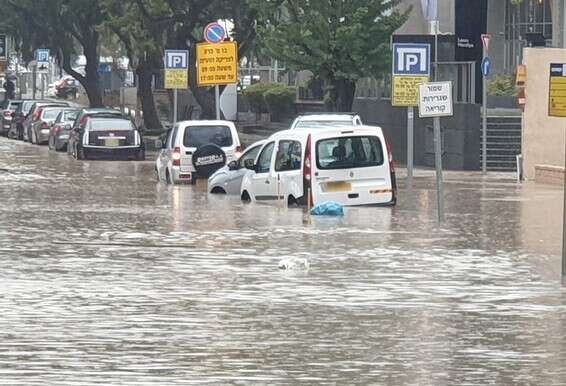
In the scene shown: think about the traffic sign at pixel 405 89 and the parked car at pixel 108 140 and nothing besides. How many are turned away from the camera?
1

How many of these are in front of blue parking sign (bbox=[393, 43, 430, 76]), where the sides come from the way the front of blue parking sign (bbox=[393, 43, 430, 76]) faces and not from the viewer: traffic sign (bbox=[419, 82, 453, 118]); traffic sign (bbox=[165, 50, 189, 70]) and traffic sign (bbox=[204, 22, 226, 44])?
1

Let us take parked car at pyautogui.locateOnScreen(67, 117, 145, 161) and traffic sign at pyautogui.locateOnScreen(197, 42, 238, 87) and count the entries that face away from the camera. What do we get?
1

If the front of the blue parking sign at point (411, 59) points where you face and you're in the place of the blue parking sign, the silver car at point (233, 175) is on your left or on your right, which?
on your right

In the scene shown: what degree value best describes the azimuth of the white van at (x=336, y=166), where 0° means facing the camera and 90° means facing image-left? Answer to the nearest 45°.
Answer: approximately 135°

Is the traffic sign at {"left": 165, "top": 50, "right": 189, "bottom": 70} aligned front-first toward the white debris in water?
yes

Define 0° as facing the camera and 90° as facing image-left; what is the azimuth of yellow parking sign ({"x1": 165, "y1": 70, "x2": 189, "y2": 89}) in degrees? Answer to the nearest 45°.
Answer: approximately 0°

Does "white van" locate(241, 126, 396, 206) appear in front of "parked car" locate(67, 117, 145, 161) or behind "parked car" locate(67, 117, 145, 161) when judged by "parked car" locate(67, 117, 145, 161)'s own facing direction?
behind

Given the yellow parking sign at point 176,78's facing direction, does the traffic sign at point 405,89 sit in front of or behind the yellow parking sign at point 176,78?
in front

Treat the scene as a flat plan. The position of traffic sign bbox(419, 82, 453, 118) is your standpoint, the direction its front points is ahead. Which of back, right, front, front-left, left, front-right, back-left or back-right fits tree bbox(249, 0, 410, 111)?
back

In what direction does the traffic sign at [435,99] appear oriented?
toward the camera

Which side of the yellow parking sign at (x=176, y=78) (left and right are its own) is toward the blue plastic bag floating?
front

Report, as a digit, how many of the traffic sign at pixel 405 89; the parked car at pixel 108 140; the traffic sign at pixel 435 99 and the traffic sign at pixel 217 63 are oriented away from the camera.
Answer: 1

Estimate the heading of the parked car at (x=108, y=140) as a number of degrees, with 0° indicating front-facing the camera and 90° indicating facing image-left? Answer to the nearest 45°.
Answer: approximately 180°
